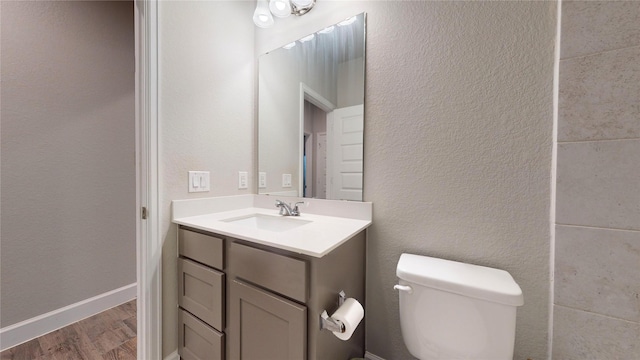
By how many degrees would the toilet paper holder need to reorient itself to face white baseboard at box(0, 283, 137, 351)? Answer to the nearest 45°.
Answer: approximately 135° to its right

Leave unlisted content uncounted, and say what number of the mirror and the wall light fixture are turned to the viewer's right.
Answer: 0

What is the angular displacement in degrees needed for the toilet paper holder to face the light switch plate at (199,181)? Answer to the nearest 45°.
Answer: approximately 180°

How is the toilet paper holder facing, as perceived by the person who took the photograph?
facing the viewer and to the right of the viewer

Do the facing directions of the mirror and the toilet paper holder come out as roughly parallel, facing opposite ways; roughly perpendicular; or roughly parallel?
roughly perpendicular

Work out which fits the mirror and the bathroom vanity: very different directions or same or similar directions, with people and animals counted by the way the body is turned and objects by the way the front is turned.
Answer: same or similar directions

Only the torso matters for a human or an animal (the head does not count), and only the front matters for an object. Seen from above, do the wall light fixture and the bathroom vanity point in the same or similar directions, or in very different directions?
same or similar directions

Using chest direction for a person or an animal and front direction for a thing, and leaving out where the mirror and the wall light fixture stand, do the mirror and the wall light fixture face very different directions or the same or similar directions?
same or similar directions

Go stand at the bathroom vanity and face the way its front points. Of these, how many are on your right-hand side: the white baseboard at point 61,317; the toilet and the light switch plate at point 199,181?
2

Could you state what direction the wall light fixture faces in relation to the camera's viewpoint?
facing the viewer and to the left of the viewer

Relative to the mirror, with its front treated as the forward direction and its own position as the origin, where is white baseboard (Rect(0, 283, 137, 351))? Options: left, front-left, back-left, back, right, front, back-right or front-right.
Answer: front-right
